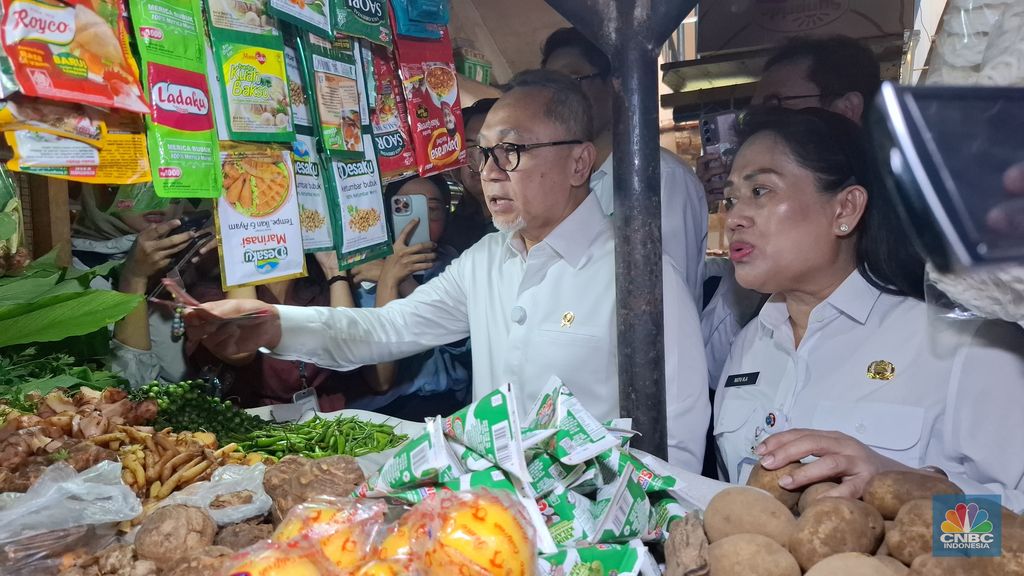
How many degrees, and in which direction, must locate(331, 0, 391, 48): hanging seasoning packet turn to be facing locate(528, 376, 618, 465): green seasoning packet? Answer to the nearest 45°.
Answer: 0° — it already faces it

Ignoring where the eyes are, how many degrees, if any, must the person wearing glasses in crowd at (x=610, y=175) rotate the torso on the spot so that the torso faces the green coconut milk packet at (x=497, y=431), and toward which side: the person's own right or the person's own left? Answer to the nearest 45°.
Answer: approximately 45° to the person's own left

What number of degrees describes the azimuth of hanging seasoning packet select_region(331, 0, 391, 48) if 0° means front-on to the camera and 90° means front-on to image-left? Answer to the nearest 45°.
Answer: approximately 0°

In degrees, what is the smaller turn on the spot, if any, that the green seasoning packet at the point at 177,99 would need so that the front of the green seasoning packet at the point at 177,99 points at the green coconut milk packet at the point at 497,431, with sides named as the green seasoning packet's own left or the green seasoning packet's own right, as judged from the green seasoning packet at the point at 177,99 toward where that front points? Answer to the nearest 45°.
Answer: approximately 45° to the green seasoning packet's own left

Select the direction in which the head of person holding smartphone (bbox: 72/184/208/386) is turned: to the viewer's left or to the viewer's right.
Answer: to the viewer's right

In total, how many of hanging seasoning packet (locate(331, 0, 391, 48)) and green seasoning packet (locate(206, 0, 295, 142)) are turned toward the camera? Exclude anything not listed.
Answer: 2
